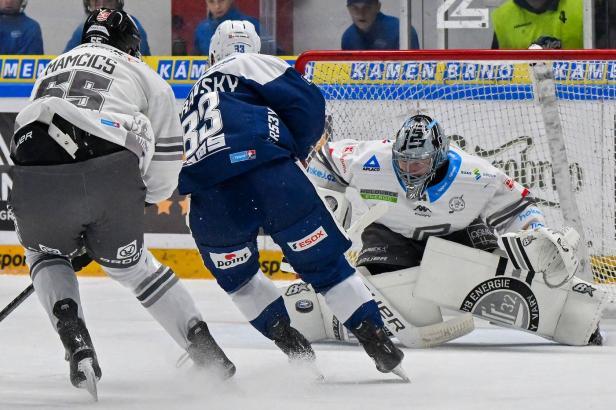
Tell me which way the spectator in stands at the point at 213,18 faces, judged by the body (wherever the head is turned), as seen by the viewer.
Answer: toward the camera

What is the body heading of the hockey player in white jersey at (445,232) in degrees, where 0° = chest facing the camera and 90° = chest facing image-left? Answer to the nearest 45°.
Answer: approximately 0°

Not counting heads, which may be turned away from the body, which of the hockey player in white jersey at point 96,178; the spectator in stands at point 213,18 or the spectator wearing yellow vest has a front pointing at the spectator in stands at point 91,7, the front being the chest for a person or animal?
the hockey player in white jersey

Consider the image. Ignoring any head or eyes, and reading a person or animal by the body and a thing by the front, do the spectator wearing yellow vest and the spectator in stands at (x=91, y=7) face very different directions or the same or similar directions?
same or similar directions

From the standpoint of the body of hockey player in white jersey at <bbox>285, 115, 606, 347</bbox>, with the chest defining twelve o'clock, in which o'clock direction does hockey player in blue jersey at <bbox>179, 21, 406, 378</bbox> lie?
The hockey player in blue jersey is roughly at 1 o'clock from the hockey player in white jersey.

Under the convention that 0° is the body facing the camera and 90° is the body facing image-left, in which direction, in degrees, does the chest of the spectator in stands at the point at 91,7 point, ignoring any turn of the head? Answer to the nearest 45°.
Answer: approximately 0°

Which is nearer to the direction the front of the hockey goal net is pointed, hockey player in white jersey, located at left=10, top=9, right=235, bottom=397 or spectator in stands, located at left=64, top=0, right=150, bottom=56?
the hockey player in white jersey

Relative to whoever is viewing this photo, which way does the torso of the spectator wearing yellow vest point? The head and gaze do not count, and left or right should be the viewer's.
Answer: facing the viewer

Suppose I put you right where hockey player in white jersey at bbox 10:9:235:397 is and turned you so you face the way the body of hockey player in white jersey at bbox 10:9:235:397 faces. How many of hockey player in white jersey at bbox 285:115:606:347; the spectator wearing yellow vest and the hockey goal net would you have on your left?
0

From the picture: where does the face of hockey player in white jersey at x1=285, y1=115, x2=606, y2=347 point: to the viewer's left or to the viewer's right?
to the viewer's left

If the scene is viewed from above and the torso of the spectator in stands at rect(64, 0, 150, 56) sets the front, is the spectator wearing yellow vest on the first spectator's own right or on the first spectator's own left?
on the first spectator's own left

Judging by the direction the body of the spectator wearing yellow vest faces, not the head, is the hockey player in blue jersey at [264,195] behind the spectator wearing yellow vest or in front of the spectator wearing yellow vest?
in front

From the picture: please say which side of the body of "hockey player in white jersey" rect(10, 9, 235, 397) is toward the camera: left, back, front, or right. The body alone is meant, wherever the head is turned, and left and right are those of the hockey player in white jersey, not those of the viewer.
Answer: back

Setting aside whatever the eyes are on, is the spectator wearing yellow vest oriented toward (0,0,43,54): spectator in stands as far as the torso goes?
no

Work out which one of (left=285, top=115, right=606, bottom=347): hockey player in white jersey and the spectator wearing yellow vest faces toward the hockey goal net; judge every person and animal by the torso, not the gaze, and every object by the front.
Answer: the spectator wearing yellow vest

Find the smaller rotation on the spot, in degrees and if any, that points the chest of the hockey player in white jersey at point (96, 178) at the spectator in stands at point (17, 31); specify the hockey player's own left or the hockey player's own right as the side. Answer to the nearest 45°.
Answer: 0° — they already face them

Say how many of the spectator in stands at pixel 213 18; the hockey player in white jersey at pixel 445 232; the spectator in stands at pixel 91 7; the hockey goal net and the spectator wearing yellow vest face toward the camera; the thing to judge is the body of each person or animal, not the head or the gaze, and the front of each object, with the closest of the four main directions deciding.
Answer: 5

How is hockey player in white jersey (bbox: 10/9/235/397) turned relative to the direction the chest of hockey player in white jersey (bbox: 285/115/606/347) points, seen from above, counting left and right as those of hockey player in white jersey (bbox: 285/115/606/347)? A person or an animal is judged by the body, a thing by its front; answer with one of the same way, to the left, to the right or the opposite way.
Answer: the opposite way
